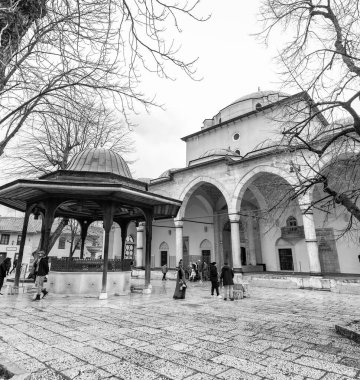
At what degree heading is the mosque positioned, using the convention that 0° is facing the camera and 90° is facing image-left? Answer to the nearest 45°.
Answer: approximately 45°
